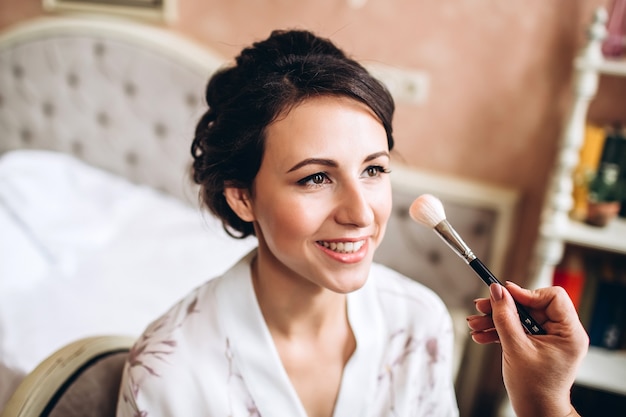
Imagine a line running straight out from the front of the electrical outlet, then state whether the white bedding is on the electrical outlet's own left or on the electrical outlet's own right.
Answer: on the electrical outlet's own right

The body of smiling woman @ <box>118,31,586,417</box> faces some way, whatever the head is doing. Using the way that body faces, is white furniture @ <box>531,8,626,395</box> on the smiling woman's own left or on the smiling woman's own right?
on the smiling woman's own left

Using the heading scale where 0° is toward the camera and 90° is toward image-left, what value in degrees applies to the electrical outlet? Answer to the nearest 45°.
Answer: approximately 0°

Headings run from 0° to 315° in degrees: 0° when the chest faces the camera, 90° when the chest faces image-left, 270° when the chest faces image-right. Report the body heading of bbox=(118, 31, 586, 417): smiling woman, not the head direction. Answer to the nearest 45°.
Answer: approximately 315°

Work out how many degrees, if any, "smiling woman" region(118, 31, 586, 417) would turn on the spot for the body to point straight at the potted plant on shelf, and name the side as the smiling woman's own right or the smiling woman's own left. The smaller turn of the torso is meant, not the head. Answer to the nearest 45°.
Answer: approximately 90° to the smiling woman's own left

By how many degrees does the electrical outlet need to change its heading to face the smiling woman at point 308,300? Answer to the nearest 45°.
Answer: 0° — it already faces them
